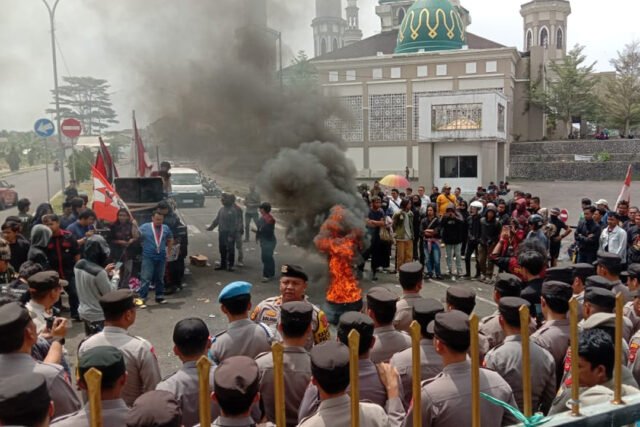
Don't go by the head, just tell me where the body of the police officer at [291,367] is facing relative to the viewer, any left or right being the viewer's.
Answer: facing away from the viewer

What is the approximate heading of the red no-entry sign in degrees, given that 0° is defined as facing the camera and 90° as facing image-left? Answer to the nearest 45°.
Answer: approximately 0°

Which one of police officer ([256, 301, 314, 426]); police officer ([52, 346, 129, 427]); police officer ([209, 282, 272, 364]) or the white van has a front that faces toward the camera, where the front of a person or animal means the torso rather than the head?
the white van

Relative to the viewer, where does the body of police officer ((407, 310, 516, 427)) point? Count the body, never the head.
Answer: away from the camera

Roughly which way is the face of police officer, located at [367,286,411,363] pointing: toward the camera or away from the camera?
away from the camera

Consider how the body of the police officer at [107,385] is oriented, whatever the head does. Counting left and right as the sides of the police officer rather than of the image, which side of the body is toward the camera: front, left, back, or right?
back

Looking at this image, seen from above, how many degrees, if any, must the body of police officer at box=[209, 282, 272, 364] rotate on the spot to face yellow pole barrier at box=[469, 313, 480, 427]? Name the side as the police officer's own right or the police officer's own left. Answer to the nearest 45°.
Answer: approximately 135° to the police officer's own right

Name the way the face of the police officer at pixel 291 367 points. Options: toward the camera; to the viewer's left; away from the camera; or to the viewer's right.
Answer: away from the camera

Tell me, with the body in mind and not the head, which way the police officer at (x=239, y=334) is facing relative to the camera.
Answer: away from the camera
